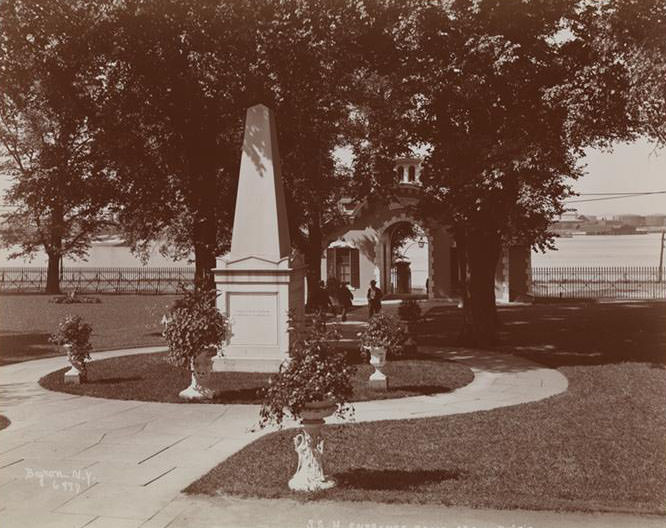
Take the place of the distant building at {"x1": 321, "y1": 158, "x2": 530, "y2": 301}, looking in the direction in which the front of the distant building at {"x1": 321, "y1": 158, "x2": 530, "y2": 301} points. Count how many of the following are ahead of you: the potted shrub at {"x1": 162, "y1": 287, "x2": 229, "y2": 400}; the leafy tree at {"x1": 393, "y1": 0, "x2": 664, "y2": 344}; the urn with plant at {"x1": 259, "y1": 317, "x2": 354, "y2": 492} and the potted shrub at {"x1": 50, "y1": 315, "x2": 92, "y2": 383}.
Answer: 4

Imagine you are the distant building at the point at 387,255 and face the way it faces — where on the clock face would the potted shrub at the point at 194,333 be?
The potted shrub is roughly at 12 o'clock from the distant building.

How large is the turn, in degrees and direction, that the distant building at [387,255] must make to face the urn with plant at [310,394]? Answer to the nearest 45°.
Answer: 0° — it already faces it

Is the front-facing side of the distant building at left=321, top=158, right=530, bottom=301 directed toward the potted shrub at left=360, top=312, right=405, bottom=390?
yes

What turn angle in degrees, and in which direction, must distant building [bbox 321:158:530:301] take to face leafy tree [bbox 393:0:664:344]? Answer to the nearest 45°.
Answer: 0° — it already faces it

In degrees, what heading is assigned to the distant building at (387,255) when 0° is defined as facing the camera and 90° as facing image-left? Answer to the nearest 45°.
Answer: approximately 0°

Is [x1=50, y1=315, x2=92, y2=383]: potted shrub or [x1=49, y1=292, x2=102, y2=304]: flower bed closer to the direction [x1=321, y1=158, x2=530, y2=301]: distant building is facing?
the potted shrub

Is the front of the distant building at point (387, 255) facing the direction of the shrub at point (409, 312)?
yes

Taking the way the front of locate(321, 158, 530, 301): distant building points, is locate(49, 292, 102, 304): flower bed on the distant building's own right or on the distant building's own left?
on the distant building's own right

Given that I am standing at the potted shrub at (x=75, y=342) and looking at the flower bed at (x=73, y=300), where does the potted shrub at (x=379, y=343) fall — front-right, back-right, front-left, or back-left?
back-right

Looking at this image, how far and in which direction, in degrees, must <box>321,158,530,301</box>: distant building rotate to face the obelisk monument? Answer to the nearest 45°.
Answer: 0° — it already faces it
